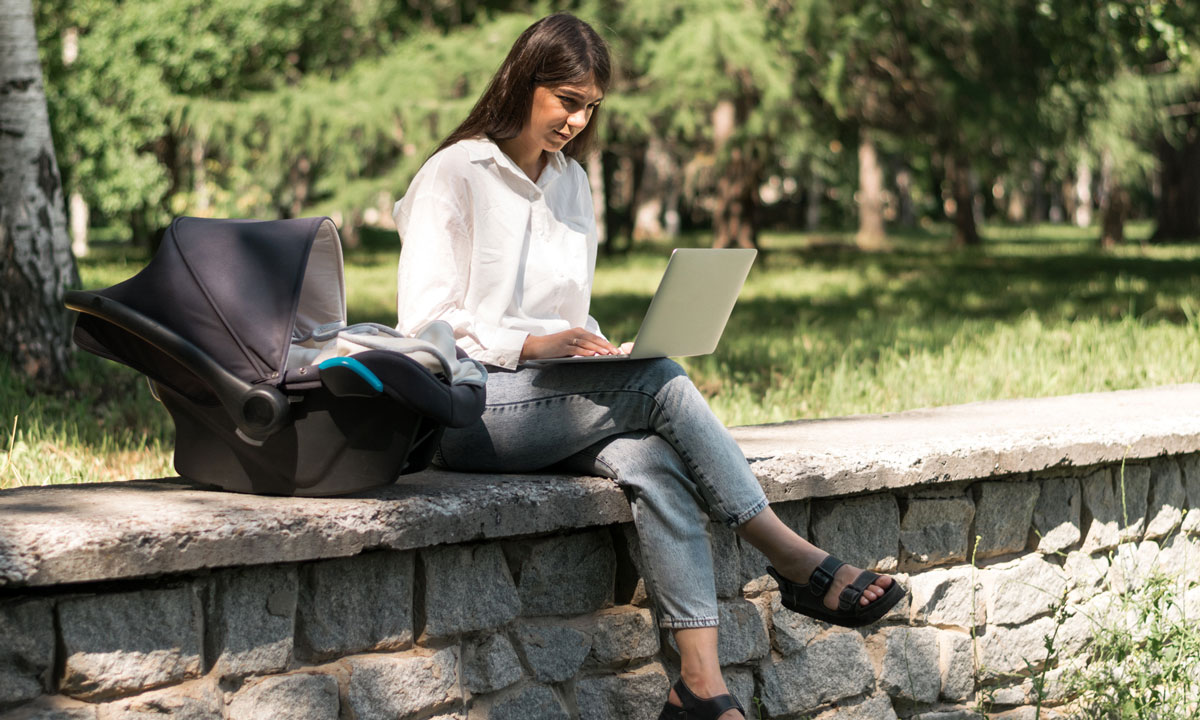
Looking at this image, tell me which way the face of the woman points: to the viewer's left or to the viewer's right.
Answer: to the viewer's right

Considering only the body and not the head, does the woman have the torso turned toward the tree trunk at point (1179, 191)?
no

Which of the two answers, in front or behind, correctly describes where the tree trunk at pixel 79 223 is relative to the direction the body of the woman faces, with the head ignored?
behind

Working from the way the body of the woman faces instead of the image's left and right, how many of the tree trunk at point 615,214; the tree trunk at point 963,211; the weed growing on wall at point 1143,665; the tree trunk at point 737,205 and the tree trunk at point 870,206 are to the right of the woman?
0

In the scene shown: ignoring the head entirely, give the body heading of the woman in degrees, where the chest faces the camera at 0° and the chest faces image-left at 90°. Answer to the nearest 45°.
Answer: approximately 315°

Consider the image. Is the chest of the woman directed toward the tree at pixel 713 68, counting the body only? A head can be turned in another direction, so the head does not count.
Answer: no

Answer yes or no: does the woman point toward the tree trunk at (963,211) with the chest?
no

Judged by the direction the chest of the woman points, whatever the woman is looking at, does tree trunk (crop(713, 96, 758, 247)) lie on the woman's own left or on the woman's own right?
on the woman's own left

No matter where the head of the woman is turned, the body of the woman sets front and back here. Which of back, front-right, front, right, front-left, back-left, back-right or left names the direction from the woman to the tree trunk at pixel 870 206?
back-left

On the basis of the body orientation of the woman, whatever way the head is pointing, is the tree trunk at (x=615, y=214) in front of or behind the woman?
behind

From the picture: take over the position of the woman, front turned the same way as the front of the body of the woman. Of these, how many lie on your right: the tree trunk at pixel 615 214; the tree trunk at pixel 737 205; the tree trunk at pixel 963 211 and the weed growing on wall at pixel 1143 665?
0

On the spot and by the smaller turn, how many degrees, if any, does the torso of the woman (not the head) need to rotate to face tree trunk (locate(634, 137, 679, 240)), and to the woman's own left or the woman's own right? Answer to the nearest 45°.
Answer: approximately 135° to the woman's own left
